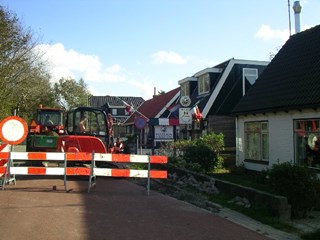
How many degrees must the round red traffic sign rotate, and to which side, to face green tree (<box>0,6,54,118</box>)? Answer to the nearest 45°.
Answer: approximately 180°

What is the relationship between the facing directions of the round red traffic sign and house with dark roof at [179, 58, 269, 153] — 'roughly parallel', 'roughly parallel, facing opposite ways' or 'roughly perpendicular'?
roughly perpendicular

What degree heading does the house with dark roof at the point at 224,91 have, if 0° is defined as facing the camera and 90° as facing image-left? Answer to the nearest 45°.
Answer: approximately 45°

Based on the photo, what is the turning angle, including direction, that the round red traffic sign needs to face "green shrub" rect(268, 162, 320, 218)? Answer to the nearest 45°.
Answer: approximately 45° to its left

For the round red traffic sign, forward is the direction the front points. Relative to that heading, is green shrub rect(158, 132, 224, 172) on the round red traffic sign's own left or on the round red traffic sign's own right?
on the round red traffic sign's own left

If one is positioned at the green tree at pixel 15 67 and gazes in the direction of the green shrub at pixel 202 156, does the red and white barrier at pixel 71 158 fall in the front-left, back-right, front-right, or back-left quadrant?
front-right

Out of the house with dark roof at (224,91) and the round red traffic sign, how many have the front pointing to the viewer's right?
0

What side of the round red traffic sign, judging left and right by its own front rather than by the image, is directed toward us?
front

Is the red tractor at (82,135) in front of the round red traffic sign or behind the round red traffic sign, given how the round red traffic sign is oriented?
behind

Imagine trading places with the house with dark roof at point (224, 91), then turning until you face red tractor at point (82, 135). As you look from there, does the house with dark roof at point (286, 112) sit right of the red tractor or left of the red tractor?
left

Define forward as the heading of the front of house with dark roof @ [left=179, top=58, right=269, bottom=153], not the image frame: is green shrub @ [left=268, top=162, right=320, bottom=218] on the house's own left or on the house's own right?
on the house's own left

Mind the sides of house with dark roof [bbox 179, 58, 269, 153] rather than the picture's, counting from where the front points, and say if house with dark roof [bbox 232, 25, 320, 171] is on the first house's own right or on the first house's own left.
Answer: on the first house's own left

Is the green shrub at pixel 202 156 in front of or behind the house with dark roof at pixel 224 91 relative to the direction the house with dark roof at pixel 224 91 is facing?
in front
